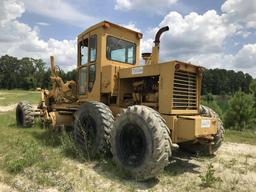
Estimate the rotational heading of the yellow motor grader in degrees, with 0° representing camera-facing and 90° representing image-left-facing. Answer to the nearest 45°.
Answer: approximately 135°
